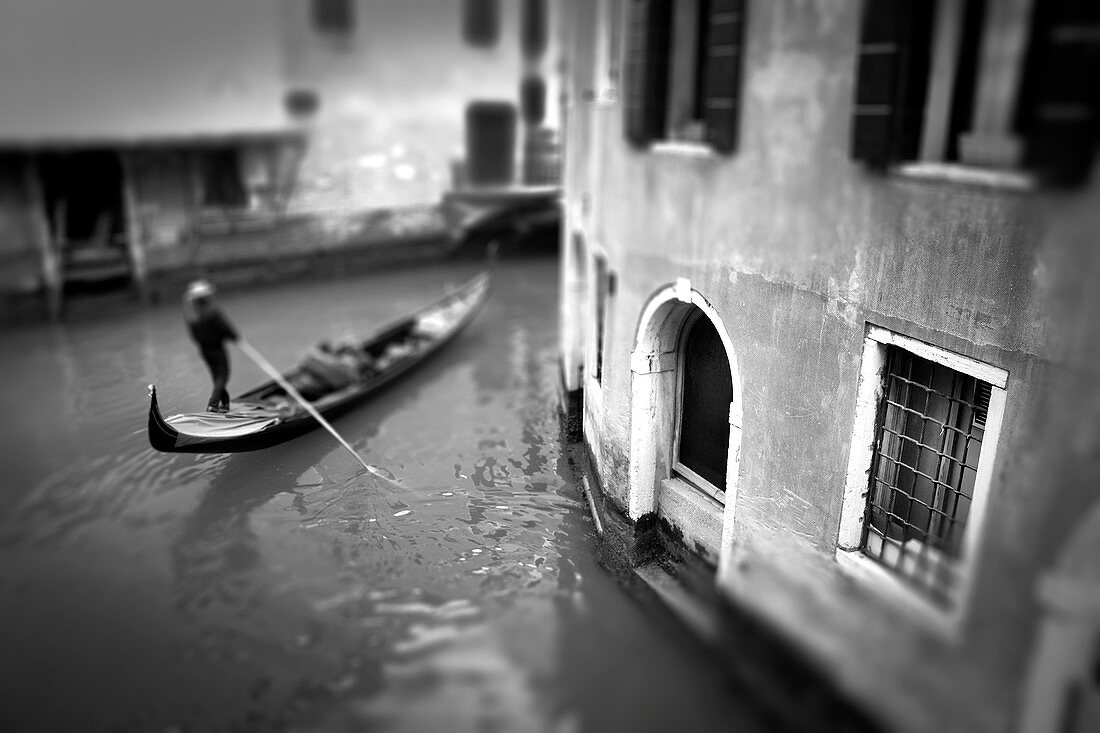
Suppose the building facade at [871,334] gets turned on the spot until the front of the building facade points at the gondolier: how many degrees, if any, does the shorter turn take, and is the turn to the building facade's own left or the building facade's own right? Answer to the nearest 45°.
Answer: approximately 45° to the building facade's own right

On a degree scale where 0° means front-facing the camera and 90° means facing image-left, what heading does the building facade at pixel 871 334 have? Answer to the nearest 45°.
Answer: approximately 45°

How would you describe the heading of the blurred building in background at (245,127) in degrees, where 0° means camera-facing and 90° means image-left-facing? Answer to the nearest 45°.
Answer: approximately 315°

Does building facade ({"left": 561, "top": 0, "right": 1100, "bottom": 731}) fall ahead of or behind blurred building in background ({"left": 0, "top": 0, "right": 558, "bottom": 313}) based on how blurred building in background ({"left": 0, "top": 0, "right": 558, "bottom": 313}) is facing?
ahead

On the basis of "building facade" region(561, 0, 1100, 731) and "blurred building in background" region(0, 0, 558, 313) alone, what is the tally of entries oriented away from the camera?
0

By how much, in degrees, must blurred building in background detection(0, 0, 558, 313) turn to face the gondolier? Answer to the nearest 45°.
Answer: approximately 45° to its right

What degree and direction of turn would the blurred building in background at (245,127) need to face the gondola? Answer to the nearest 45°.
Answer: approximately 45° to its right

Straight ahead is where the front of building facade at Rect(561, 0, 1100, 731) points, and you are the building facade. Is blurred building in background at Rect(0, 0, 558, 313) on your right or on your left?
on your right
